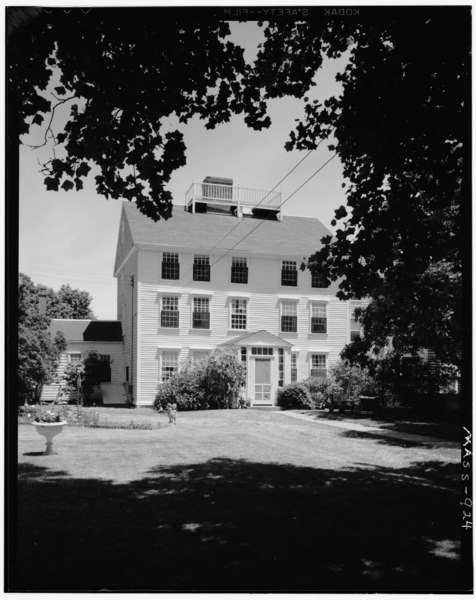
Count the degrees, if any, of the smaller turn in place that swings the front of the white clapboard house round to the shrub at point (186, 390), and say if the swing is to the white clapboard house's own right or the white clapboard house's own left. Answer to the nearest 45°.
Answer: approximately 45° to the white clapboard house's own right

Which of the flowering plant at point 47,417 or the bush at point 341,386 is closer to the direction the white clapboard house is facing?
the flowering plant

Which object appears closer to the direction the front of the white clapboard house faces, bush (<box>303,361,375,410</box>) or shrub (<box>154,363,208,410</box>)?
the shrub

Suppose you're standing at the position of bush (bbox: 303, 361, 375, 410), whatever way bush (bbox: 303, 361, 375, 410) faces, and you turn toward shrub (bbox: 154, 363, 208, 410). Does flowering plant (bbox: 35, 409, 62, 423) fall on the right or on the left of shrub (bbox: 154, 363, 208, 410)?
left

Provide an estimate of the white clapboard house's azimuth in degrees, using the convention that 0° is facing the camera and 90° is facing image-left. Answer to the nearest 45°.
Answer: approximately 0°
